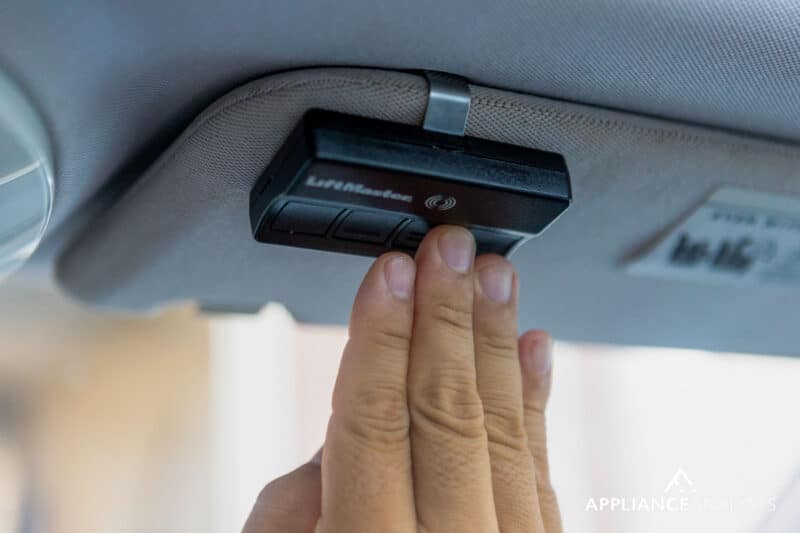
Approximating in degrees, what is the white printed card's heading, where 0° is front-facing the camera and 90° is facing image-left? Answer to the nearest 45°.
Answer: approximately 0°

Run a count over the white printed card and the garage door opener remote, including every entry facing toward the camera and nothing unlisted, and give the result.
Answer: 2

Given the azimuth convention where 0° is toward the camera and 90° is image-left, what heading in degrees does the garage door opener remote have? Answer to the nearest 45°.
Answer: approximately 0°
